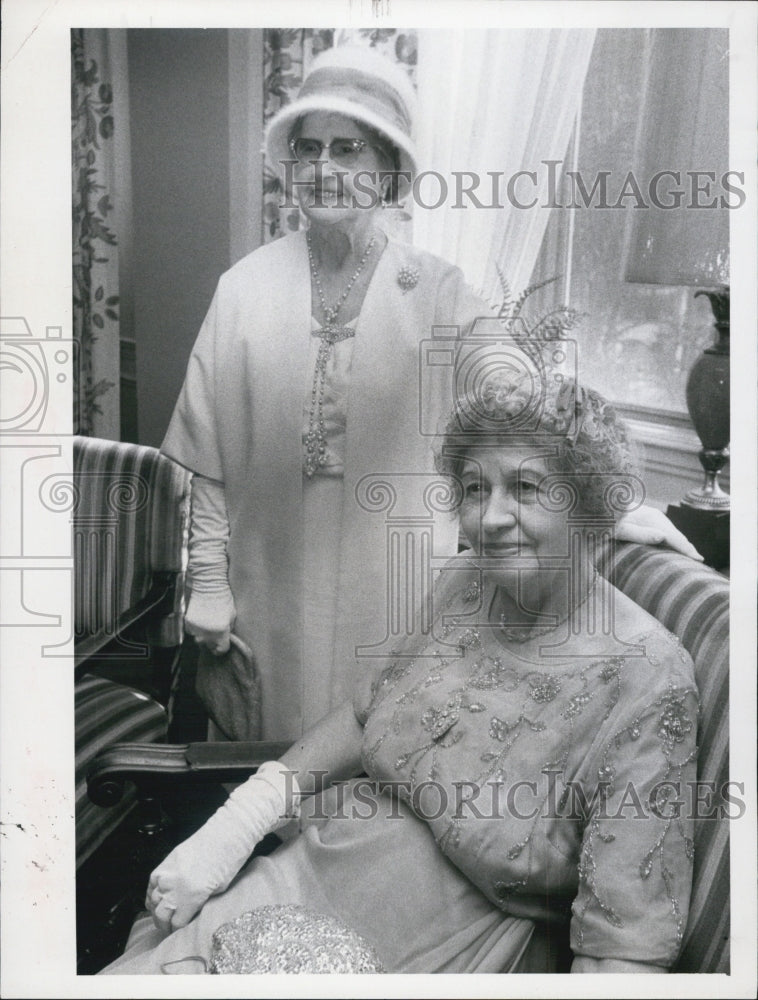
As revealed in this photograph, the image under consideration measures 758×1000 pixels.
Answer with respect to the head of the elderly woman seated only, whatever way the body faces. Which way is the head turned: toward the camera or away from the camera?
toward the camera

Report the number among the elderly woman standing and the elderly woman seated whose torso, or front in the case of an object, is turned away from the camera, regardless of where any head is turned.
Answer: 0

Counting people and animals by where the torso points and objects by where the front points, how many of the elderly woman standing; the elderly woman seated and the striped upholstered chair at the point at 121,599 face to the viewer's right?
0

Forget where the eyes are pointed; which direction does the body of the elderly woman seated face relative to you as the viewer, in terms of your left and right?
facing the viewer and to the left of the viewer

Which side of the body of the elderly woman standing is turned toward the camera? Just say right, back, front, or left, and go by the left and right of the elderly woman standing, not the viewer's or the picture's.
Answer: front
